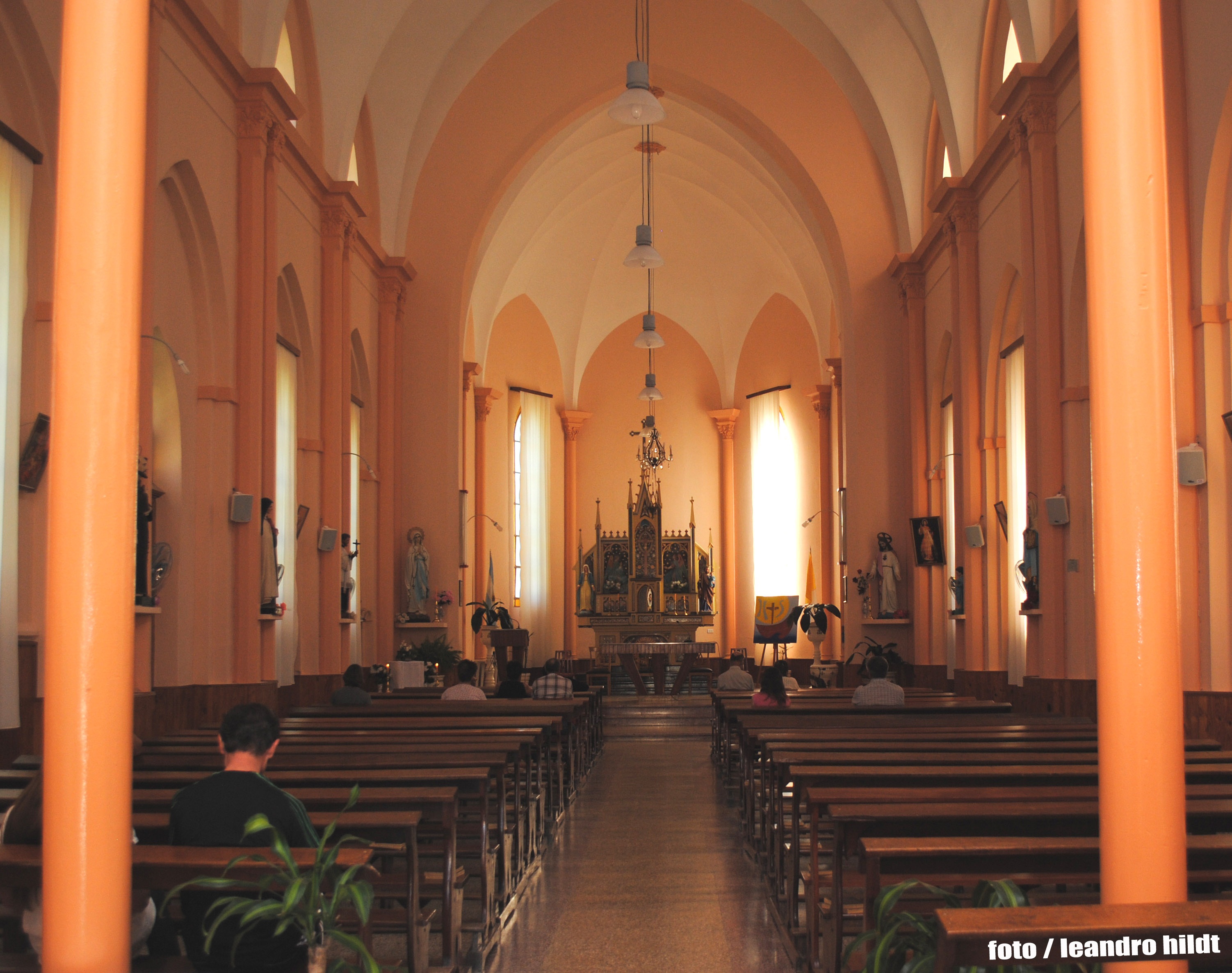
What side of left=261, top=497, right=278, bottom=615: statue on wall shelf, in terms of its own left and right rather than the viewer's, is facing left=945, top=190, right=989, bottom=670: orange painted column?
front

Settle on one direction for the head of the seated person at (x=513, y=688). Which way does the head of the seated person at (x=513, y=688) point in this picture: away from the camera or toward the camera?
away from the camera

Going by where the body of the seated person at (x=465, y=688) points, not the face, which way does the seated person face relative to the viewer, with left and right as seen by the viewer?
facing away from the viewer

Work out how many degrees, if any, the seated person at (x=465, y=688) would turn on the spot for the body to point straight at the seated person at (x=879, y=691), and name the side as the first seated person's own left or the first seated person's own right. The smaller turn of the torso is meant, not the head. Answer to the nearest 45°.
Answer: approximately 135° to the first seated person's own right

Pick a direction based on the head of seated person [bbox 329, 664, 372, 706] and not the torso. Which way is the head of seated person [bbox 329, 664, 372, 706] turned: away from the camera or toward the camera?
away from the camera

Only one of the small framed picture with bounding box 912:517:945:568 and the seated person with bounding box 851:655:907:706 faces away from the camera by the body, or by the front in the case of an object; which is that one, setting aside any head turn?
the seated person

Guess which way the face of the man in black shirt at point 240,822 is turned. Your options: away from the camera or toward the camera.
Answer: away from the camera

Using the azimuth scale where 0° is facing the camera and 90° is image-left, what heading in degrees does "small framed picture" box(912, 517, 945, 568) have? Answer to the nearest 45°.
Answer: approximately 0°

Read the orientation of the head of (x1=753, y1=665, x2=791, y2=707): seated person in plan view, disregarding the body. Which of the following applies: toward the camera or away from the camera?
away from the camera

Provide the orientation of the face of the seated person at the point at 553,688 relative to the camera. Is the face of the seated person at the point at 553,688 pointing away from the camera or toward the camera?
away from the camera

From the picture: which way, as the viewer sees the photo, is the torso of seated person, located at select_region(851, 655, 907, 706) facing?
away from the camera

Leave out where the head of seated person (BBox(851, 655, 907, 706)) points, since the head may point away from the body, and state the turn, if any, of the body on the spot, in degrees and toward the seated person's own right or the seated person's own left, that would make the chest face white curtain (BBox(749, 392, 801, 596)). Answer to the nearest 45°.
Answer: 0° — they already face it

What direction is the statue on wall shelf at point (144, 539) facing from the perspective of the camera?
to the viewer's right

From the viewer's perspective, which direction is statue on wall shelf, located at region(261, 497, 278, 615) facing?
to the viewer's right

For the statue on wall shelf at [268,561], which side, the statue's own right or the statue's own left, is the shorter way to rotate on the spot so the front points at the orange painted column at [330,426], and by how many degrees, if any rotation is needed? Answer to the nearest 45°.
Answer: approximately 90° to the statue's own left

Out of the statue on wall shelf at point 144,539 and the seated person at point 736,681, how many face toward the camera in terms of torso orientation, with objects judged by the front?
0

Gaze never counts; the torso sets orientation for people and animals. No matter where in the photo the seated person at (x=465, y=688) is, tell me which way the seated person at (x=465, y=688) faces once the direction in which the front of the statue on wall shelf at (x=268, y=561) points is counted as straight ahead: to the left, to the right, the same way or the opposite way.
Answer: to the left

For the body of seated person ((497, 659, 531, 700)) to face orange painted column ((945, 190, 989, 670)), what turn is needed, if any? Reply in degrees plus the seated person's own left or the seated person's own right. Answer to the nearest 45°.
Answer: approximately 90° to the seated person's own right
